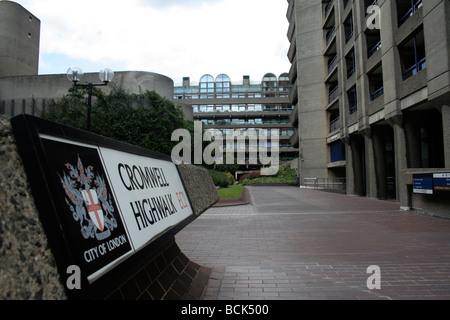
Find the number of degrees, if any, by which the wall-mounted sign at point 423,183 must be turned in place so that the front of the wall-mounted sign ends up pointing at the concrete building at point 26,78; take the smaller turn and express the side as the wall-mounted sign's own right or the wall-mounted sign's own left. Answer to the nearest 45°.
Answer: approximately 45° to the wall-mounted sign's own right

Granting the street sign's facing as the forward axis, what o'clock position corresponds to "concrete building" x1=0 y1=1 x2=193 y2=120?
The concrete building is roughly at 7 o'clock from the street sign.

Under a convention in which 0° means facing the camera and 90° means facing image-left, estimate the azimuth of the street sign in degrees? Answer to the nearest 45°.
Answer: approximately 315°

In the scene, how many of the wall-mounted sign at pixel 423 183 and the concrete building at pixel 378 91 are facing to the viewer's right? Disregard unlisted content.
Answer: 0

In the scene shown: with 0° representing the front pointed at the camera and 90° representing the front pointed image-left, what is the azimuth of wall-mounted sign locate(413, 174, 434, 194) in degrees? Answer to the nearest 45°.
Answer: approximately 45°

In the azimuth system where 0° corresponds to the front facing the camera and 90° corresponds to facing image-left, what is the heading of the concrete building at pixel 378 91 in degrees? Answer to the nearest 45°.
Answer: approximately 45°

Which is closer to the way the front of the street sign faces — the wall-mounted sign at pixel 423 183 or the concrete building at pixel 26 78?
the wall-mounted sign

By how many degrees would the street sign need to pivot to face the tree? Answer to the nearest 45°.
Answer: approximately 135° to its left
